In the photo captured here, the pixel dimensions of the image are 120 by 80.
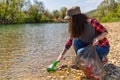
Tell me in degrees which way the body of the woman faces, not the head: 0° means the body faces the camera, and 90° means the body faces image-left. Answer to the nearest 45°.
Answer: approximately 45°
